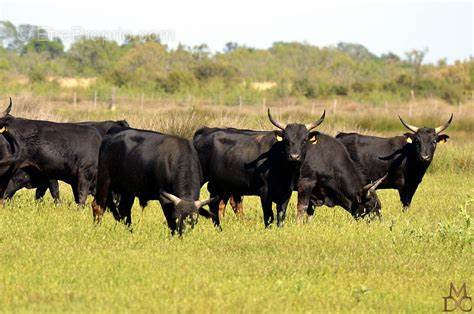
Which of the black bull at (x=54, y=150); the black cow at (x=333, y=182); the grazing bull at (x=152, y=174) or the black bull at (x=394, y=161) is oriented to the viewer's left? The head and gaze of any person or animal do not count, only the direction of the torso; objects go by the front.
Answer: the black bull at (x=54, y=150)

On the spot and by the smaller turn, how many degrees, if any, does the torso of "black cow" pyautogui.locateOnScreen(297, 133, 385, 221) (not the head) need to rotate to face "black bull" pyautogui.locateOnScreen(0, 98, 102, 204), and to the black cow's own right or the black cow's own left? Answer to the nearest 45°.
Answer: approximately 180°

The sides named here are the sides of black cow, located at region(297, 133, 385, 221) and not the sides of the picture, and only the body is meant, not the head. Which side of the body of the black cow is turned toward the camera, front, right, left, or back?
right

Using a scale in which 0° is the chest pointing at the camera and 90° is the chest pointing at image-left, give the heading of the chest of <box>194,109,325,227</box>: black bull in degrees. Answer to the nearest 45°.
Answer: approximately 315°

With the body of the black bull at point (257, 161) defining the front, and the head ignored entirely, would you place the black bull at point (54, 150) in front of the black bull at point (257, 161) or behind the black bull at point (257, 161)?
behind

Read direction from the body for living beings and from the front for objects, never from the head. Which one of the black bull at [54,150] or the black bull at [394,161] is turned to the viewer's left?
the black bull at [54,150]

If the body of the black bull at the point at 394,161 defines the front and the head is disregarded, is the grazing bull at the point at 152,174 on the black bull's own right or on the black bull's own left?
on the black bull's own right

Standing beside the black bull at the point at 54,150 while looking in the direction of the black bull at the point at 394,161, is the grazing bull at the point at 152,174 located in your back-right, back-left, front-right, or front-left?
front-right

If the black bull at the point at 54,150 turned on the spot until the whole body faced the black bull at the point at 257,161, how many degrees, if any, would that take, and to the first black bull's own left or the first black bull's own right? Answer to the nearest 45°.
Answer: approximately 135° to the first black bull's own left

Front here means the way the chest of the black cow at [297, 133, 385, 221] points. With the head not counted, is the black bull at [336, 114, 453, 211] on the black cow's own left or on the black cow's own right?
on the black cow's own left

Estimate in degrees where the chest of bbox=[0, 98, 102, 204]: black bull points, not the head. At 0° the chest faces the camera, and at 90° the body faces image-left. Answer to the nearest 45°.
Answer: approximately 90°

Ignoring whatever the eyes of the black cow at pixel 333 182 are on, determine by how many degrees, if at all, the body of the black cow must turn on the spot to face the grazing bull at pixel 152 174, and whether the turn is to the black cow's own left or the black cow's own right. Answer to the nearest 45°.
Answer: approximately 135° to the black cow's own right

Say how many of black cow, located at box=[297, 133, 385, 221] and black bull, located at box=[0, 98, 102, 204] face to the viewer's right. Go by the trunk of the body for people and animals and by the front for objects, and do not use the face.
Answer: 1

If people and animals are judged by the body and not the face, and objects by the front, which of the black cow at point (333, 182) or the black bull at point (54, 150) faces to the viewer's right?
the black cow
